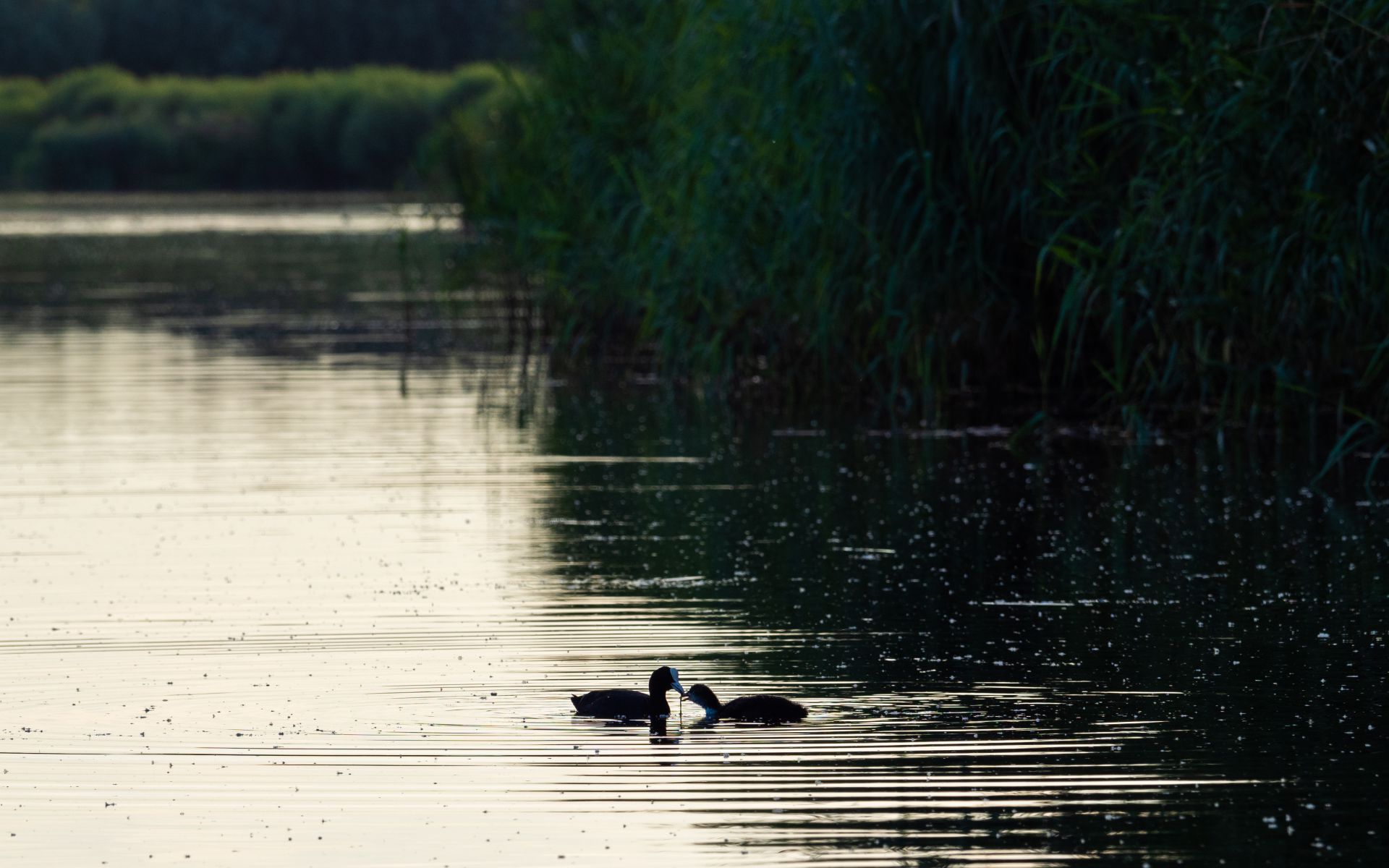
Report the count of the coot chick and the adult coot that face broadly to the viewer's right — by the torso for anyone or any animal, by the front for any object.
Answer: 1

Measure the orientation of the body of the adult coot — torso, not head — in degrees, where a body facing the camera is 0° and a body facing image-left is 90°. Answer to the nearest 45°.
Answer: approximately 270°

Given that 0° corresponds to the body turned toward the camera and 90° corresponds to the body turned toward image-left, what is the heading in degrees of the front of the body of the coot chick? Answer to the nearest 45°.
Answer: approximately 90°

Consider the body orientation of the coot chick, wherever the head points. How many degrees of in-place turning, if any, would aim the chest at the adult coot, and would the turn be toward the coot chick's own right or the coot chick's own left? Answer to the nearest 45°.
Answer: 0° — it already faces it

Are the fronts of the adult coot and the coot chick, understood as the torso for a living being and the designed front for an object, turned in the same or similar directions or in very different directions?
very different directions

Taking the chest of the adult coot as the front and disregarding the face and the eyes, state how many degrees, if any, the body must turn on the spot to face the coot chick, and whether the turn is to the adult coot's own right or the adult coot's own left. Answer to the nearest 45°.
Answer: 0° — it already faces it
